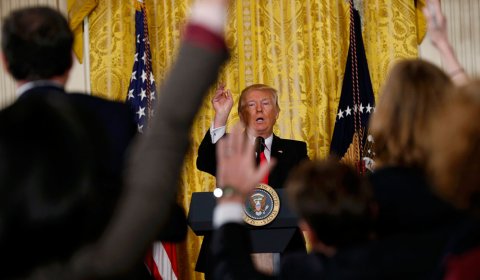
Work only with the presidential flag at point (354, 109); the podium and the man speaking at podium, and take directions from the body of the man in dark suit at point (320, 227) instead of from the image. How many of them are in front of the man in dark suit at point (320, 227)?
3

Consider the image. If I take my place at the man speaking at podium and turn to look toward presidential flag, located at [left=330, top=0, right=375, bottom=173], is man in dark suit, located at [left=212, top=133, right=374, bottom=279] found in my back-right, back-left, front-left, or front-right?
back-right

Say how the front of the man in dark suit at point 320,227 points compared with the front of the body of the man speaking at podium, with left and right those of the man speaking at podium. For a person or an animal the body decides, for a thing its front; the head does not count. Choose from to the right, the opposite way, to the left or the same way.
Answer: the opposite way

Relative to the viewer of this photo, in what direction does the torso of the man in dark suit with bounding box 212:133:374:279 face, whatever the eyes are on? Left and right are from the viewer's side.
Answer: facing away from the viewer

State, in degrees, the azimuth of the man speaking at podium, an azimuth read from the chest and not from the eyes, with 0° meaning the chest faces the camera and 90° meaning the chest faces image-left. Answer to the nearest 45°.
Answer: approximately 0°

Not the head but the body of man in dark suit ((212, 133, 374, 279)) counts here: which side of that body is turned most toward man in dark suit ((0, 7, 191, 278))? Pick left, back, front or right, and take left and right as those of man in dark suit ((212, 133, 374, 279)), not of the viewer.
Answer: left

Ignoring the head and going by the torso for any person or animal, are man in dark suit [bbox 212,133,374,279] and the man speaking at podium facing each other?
yes

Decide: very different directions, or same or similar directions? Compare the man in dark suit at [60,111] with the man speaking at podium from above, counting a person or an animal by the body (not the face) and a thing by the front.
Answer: very different directions

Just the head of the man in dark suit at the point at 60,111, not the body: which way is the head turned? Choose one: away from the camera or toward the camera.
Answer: away from the camera

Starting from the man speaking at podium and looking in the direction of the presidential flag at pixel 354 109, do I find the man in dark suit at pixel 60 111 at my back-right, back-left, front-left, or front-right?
back-right

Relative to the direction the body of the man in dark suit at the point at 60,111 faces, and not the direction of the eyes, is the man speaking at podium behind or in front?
in front

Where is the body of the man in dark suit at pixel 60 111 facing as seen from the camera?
away from the camera

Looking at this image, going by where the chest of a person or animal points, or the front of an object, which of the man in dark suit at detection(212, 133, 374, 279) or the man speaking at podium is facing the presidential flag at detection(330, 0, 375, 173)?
the man in dark suit
